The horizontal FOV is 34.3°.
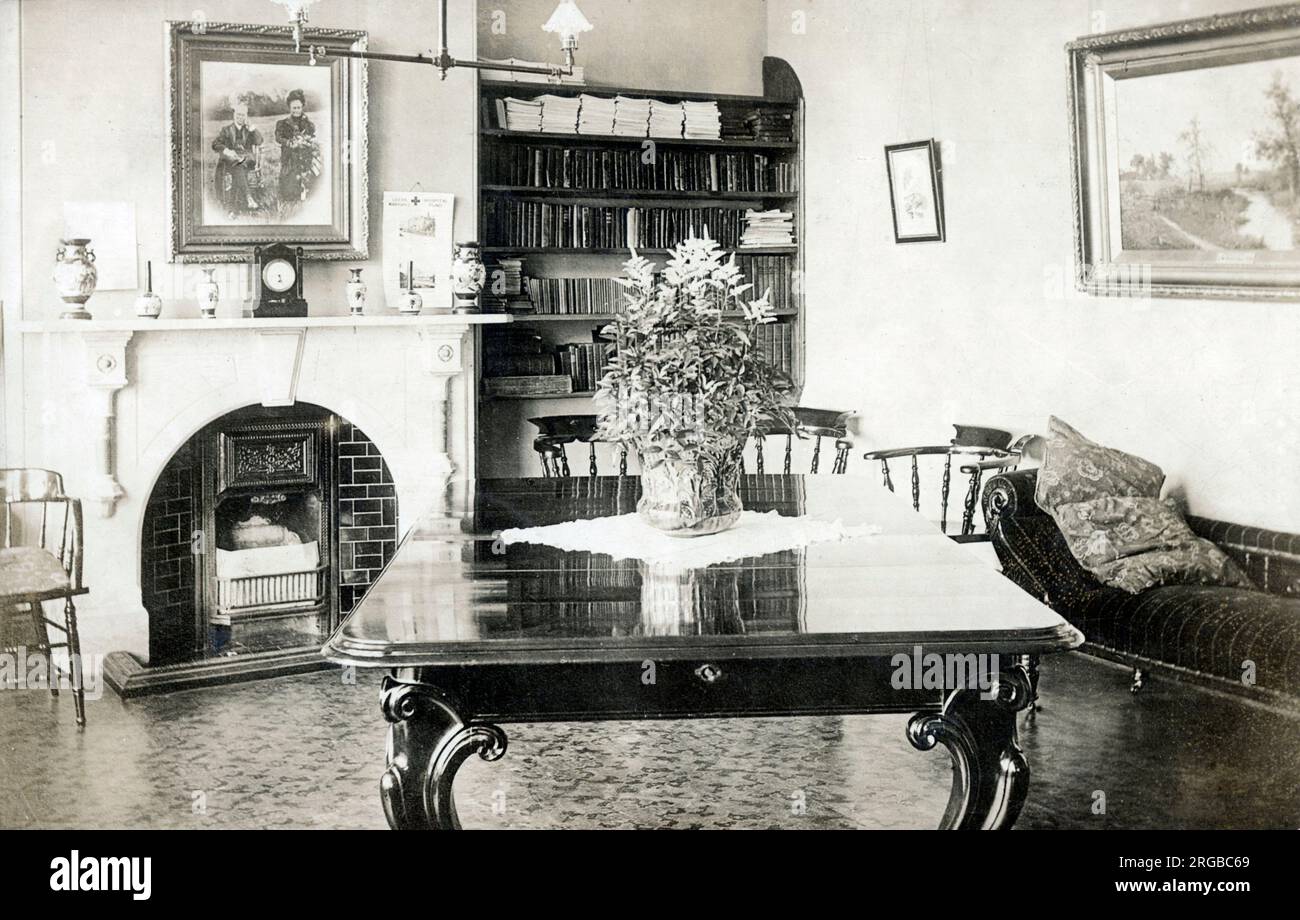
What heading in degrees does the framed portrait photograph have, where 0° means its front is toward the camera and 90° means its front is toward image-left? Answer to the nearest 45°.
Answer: approximately 0°

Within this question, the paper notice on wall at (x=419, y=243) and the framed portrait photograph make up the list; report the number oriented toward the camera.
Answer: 2

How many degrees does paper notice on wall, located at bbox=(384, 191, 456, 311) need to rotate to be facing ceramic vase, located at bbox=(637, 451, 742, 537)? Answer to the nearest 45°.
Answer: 0° — it already faces it

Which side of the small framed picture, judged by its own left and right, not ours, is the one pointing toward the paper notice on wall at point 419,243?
front

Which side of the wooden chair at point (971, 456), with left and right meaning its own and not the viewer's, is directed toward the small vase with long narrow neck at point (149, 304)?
front

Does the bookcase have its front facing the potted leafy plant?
yes

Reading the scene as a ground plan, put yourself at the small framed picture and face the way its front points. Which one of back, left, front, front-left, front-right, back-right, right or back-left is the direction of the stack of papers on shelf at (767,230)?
right

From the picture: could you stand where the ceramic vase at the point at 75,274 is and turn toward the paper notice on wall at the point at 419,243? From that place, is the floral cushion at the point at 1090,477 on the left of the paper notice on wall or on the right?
right
